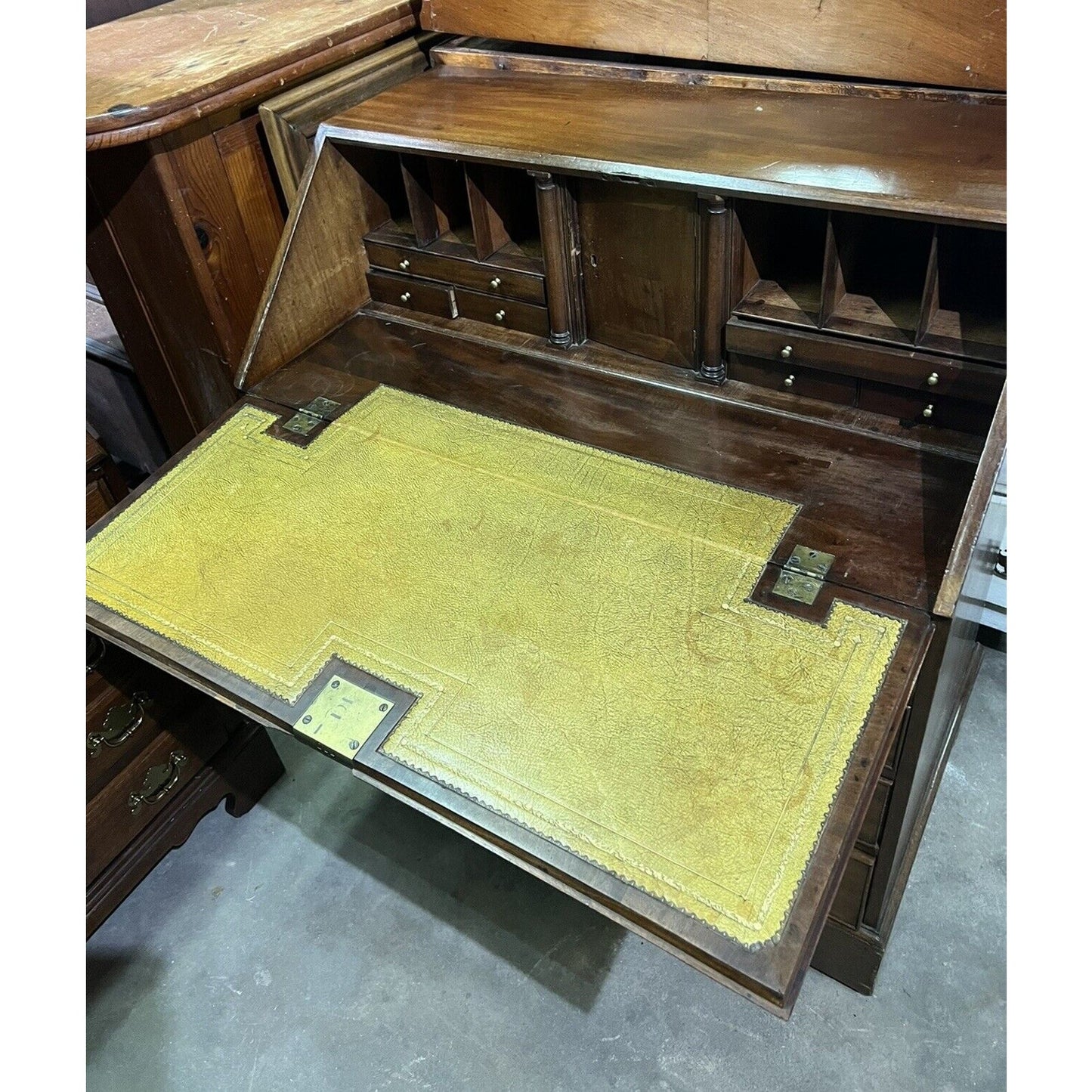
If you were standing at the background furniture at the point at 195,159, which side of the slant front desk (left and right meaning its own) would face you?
right

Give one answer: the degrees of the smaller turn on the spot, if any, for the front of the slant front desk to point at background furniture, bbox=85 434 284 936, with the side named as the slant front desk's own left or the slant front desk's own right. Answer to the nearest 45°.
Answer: approximately 45° to the slant front desk's own right

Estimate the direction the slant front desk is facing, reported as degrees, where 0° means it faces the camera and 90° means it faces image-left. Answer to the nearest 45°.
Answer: approximately 45°
